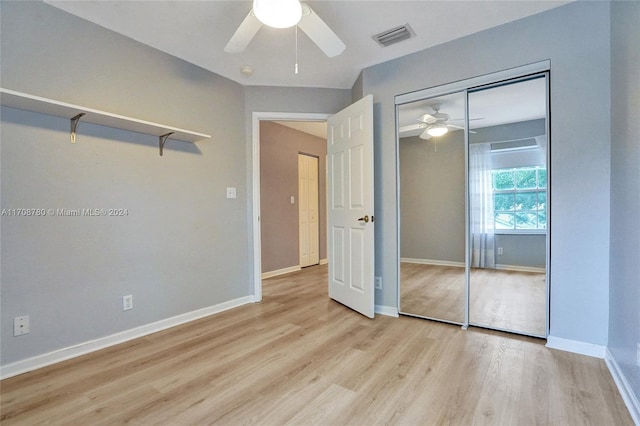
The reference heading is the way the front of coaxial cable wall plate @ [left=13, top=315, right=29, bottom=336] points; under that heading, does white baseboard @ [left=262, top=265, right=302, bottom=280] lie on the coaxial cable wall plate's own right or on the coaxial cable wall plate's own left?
on the coaxial cable wall plate's own left

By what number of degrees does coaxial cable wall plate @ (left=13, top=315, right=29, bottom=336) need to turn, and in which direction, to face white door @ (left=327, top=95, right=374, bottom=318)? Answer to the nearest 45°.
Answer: approximately 90° to its left

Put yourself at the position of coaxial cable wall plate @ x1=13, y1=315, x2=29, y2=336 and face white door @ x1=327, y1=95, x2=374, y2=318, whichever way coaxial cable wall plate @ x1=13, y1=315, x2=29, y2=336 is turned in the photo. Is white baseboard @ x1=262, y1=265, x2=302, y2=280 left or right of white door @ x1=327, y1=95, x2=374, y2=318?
left

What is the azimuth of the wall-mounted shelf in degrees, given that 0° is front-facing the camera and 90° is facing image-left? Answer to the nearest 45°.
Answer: approximately 315°

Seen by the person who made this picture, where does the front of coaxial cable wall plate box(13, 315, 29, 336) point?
facing the viewer

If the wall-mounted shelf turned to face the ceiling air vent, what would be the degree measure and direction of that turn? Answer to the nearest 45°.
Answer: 0° — it already faces it

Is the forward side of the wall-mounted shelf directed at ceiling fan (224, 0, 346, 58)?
yes

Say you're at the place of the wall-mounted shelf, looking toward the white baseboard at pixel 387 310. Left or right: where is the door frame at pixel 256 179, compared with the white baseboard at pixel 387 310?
left

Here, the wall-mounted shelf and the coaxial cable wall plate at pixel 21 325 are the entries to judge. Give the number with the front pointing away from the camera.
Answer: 0

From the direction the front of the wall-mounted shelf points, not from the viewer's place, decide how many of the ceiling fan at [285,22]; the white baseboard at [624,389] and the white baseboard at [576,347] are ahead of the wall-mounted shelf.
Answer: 3

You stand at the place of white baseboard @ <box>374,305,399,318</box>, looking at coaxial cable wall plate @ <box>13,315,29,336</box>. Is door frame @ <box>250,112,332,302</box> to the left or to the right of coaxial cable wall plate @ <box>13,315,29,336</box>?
right
